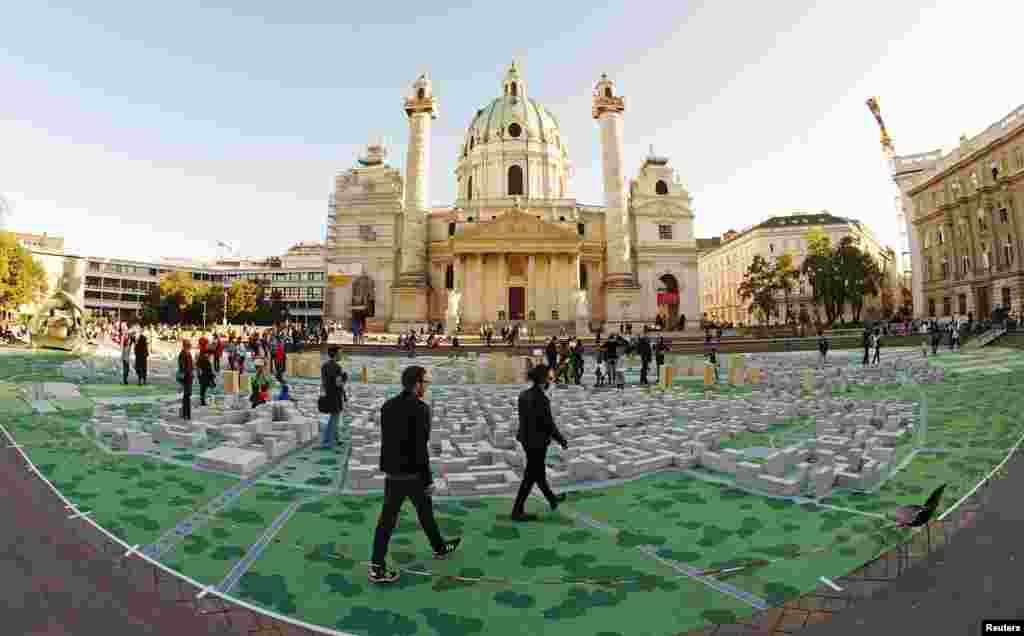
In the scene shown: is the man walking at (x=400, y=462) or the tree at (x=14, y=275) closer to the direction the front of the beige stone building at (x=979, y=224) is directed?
the tree

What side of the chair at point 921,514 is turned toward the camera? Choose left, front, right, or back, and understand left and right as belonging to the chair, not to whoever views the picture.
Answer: left

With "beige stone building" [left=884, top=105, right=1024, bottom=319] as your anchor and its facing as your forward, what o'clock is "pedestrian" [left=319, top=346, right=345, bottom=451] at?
The pedestrian is roughly at 11 o'clock from the beige stone building.

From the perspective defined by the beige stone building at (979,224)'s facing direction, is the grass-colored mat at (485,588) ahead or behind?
ahead

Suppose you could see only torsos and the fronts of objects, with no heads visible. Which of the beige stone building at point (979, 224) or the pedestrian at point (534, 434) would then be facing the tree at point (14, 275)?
the beige stone building

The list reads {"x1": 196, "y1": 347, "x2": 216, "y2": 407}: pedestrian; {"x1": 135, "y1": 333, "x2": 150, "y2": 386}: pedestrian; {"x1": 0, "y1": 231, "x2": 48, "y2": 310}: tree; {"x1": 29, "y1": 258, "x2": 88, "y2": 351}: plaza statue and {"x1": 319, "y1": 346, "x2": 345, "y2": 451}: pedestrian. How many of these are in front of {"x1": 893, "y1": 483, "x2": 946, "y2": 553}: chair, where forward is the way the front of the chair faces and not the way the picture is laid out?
5

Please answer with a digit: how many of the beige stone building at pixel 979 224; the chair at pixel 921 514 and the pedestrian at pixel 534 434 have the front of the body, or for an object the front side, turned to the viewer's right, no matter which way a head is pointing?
1

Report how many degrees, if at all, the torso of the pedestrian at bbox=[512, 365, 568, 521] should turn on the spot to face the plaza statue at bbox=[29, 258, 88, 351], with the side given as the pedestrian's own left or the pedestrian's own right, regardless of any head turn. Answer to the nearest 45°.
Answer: approximately 135° to the pedestrian's own left
